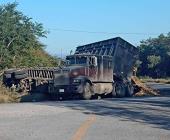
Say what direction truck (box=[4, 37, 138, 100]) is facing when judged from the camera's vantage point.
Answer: facing the viewer and to the left of the viewer

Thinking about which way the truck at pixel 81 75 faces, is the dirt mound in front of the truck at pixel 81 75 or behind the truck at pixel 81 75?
behind

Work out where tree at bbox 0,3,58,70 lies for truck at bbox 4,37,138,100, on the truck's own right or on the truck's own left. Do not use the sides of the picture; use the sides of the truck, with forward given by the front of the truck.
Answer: on the truck's own right

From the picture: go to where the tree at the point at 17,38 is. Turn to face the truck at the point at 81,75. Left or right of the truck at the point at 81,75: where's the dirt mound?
left
